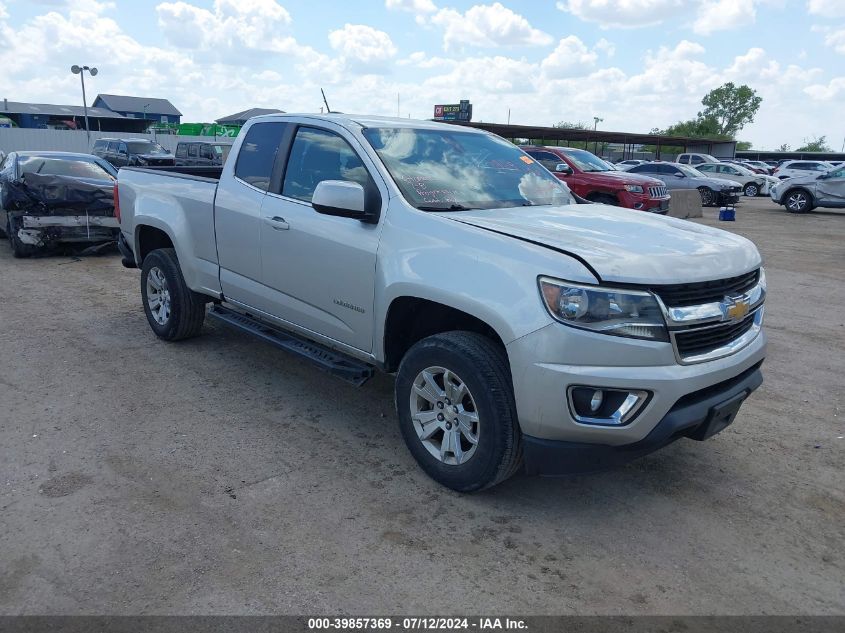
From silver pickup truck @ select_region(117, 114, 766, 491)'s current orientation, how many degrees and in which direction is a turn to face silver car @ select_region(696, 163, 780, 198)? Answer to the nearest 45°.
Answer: approximately 90° to its left

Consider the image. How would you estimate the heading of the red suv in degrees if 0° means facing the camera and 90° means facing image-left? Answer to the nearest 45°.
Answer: approximately 315°

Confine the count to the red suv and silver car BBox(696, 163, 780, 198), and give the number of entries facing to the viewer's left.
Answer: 0

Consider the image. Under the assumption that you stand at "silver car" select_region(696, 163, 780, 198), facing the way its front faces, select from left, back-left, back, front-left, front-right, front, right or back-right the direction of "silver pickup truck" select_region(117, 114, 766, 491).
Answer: front-right

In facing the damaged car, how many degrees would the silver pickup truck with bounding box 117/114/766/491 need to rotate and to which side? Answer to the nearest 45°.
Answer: approximately 180°

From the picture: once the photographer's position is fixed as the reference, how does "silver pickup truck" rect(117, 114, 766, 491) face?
facing the viewer and to the right of the viewer

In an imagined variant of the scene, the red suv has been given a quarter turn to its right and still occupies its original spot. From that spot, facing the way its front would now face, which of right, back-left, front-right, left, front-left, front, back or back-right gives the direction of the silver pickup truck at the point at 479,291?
front-left

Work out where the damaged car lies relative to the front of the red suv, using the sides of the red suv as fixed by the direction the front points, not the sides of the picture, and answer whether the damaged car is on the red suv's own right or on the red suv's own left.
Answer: on the red suv's own right
